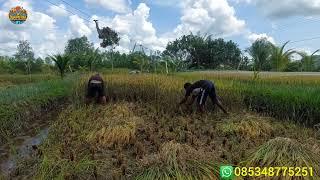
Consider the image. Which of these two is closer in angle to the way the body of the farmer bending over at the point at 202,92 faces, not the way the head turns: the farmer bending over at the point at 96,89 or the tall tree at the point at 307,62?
the farmer bending over

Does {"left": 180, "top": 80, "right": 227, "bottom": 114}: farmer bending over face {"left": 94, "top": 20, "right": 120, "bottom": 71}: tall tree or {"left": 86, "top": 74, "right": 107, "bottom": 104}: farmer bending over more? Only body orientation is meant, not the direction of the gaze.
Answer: the farmer bending over

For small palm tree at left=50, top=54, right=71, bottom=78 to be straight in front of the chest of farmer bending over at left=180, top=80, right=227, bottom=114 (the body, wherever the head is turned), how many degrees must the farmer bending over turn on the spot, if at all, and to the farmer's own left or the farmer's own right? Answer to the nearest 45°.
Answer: approximately 45° to the farmer's own right

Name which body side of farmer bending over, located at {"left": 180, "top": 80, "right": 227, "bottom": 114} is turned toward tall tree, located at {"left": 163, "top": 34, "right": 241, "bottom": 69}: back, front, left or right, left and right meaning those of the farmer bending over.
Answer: right

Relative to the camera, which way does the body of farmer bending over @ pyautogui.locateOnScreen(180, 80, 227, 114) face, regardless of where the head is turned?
to the viewer's left
